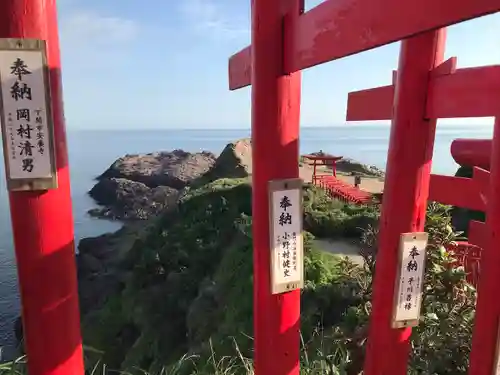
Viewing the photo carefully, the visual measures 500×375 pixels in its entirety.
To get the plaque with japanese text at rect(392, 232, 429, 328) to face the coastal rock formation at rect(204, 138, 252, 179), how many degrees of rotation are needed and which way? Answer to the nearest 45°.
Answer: approximately 135° to its right

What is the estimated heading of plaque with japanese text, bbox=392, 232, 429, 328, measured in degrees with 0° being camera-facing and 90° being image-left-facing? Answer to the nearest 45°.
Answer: approximately 0°

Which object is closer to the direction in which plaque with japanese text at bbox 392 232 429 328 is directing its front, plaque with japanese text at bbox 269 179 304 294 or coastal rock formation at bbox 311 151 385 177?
the plaque with japanese text

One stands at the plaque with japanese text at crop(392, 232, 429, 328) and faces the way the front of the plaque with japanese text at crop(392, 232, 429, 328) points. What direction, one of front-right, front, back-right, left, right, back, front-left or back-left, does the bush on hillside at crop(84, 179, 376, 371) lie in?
back-right

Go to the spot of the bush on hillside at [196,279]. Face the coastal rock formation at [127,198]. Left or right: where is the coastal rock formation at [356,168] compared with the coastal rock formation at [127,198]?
right

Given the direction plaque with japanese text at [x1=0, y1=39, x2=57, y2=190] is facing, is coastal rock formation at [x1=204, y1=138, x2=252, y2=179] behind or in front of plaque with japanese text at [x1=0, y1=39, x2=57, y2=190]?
behind

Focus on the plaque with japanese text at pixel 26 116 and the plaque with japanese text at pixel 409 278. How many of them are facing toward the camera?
2

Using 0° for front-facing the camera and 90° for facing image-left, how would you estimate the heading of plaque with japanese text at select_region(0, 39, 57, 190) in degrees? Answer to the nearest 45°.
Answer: approximately 0°

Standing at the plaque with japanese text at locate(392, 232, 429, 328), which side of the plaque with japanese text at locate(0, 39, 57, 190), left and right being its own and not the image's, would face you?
left

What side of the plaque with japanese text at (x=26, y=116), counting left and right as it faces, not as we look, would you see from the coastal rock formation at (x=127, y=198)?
back

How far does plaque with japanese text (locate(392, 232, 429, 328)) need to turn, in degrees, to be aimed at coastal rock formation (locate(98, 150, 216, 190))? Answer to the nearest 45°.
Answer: approximately 135° to its right

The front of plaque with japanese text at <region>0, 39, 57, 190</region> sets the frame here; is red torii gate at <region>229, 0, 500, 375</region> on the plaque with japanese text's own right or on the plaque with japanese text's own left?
on the plaque with japanese text's own left

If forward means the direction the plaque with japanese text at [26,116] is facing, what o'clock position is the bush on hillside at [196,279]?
The bush on hillside is roughly at 7 o'clock from the plaque with japanese text.

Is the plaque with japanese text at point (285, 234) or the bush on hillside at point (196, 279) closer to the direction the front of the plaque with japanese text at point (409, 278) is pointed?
the plaque with japanese text
